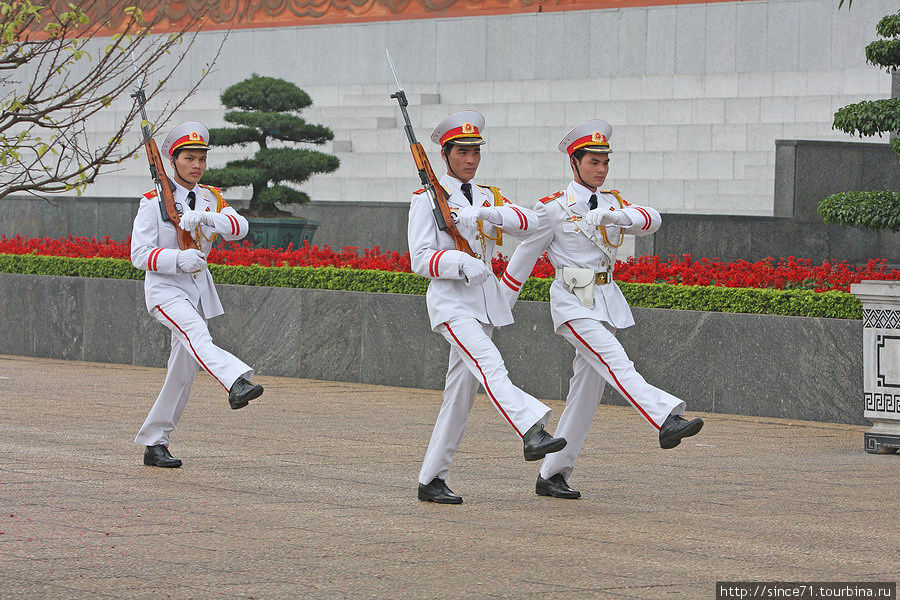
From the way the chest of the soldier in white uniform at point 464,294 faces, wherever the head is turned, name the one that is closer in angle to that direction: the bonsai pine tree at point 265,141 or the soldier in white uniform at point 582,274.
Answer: the soldier in white uniform

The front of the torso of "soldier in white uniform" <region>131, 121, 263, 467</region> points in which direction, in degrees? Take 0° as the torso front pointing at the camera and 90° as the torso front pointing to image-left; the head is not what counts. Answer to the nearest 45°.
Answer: approximately 315°

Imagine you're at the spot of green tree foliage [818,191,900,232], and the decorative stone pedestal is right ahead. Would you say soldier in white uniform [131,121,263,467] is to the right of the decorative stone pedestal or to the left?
right

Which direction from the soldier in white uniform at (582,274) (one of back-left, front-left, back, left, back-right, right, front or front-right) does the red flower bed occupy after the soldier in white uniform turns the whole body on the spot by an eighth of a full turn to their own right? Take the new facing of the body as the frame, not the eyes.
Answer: back

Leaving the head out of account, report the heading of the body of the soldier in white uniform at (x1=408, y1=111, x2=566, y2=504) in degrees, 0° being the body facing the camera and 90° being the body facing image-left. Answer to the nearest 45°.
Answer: approximately 315°
